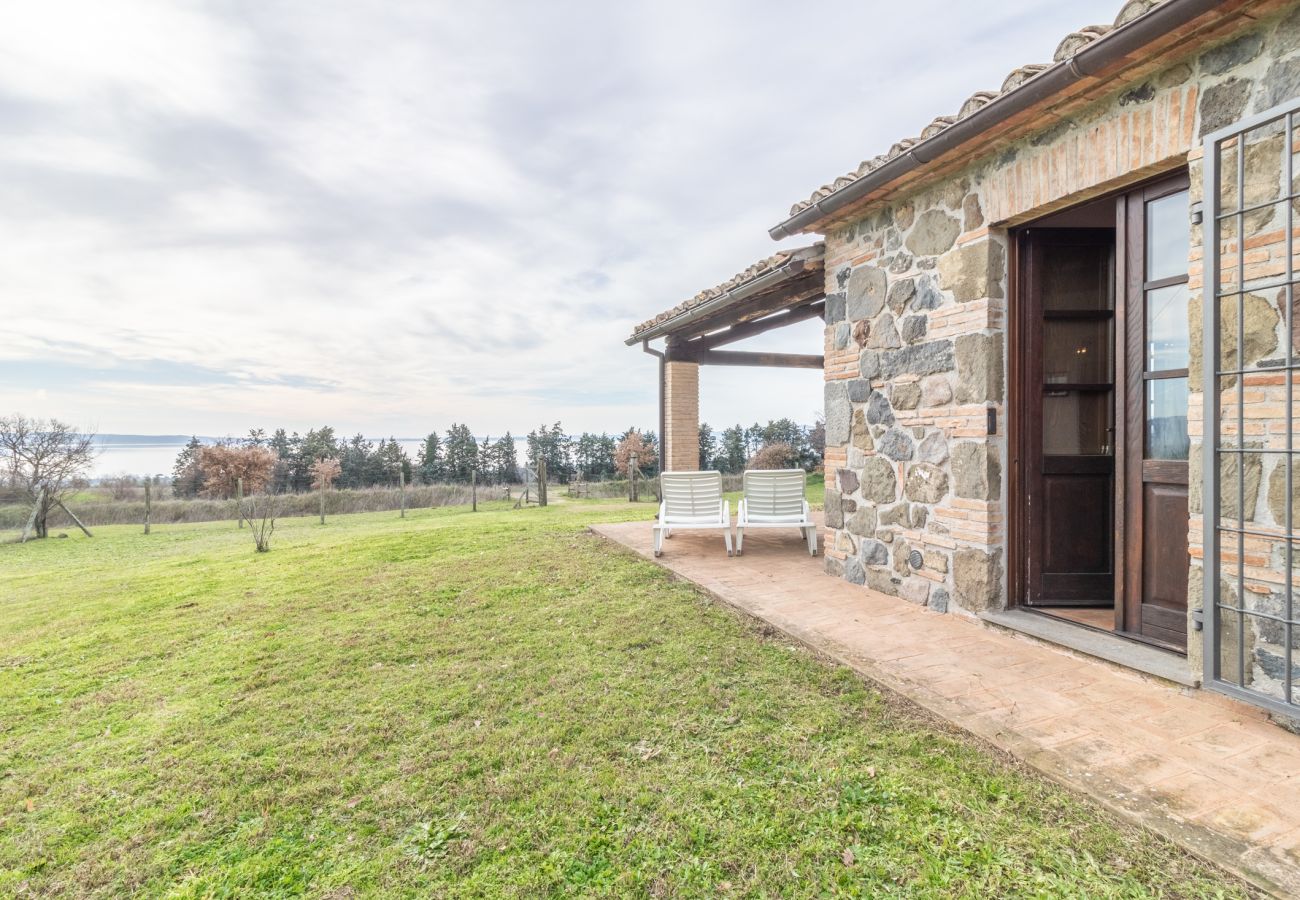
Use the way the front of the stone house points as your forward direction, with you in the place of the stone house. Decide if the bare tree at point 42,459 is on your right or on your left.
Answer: on your right

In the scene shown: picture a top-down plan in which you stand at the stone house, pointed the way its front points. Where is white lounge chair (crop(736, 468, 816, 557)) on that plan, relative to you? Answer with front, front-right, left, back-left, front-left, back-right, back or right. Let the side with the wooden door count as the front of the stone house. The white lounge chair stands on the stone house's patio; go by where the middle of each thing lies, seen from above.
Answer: right

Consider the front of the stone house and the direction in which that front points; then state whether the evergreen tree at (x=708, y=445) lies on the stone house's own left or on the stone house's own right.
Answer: on the stone house's own right

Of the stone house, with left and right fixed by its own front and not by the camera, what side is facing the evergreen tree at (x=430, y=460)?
right

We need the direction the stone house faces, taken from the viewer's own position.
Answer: facing the viewer and to the left of the viewer

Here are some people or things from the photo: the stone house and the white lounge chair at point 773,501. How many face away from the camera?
0

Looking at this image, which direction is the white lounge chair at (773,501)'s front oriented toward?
toward the camera
